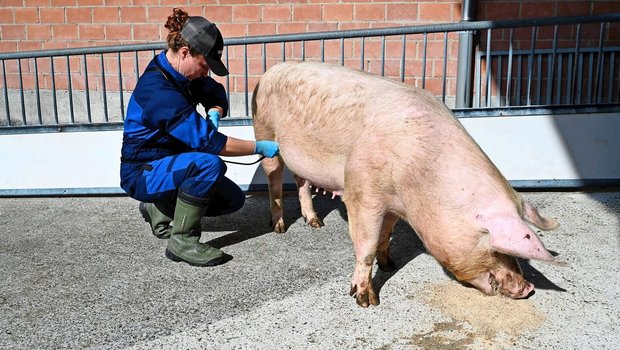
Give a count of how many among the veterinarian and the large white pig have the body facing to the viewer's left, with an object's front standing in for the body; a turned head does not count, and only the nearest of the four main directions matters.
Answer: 0

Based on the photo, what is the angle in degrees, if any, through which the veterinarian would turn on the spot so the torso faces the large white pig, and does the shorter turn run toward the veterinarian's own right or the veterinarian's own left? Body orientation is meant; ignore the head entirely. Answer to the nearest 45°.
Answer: approximately 45° to the veterinarian's own right

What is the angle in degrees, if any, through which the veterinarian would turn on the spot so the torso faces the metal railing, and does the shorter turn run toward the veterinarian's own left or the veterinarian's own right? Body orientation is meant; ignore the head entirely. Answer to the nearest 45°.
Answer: approximately 45° to the veterinarian's own left

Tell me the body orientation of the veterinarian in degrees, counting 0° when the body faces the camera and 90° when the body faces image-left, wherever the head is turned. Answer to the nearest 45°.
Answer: approximately 270°

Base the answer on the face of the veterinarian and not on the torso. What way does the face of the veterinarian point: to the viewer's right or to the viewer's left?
to the viewer's right

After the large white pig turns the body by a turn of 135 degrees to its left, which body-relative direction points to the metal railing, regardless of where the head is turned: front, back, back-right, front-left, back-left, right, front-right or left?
front

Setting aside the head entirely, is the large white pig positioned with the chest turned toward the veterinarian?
no
